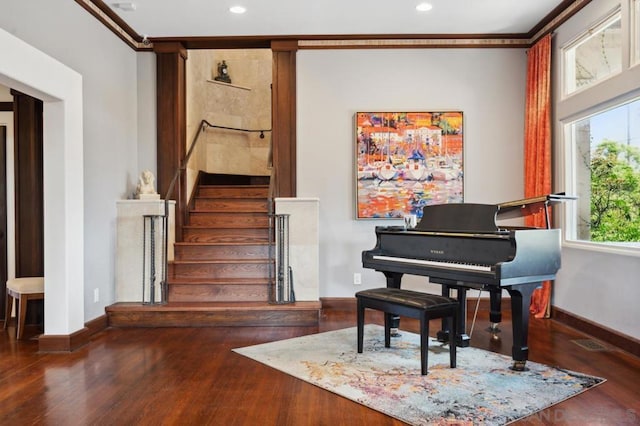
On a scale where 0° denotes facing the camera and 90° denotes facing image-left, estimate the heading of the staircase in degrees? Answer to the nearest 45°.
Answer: approximately 0°

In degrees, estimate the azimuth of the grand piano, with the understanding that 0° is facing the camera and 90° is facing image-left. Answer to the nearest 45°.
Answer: approximately 45°

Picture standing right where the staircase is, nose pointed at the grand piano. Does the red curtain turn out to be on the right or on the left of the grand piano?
left

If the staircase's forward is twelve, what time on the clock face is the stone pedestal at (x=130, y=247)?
The stone pedestal is roughly at 3 o'clock from the staircase.

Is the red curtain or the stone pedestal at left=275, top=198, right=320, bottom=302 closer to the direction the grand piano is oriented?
the stone pedestal

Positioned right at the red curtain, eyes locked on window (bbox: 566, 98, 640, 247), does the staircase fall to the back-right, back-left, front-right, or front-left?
back-right

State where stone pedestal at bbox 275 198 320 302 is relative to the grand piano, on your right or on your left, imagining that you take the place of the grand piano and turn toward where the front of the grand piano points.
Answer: on your right

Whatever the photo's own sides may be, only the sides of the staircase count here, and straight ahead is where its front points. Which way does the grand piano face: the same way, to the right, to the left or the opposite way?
to the right

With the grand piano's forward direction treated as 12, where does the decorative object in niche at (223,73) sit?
The decorative object in niche is roughly at 3 o'clock from the grand piano.

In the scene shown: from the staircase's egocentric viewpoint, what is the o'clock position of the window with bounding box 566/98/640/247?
The window is roughly at 10 o'clock from the staircase.

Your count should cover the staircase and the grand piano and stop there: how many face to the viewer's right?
0

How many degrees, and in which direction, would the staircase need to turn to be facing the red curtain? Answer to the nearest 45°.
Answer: approximately 90° to its left

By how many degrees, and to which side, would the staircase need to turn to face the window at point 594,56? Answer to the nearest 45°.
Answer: approximately 45° to its left
